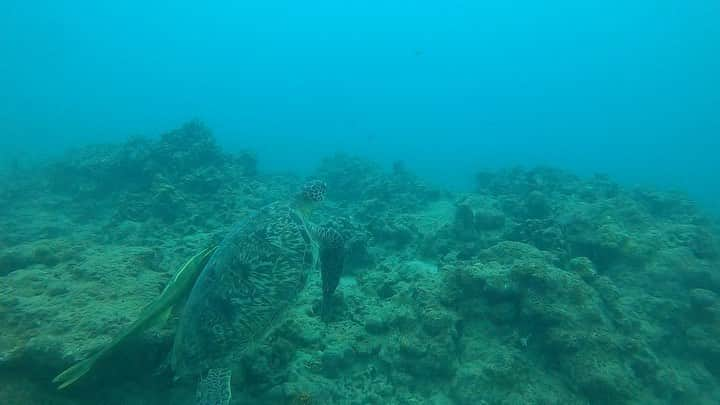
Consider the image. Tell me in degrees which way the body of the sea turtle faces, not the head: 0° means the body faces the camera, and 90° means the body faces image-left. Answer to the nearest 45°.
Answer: approximately 225°
